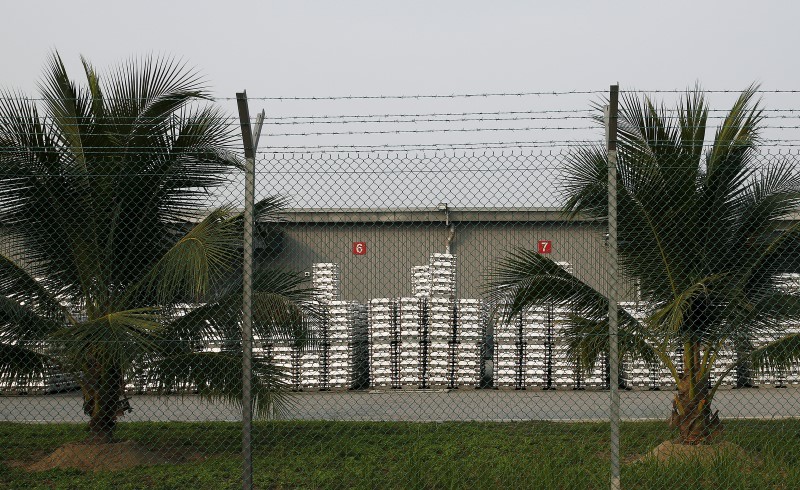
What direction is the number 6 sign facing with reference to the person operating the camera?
facing the viewer

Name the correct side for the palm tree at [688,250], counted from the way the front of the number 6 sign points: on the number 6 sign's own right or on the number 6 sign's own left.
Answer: on the number 6 sign's own left
